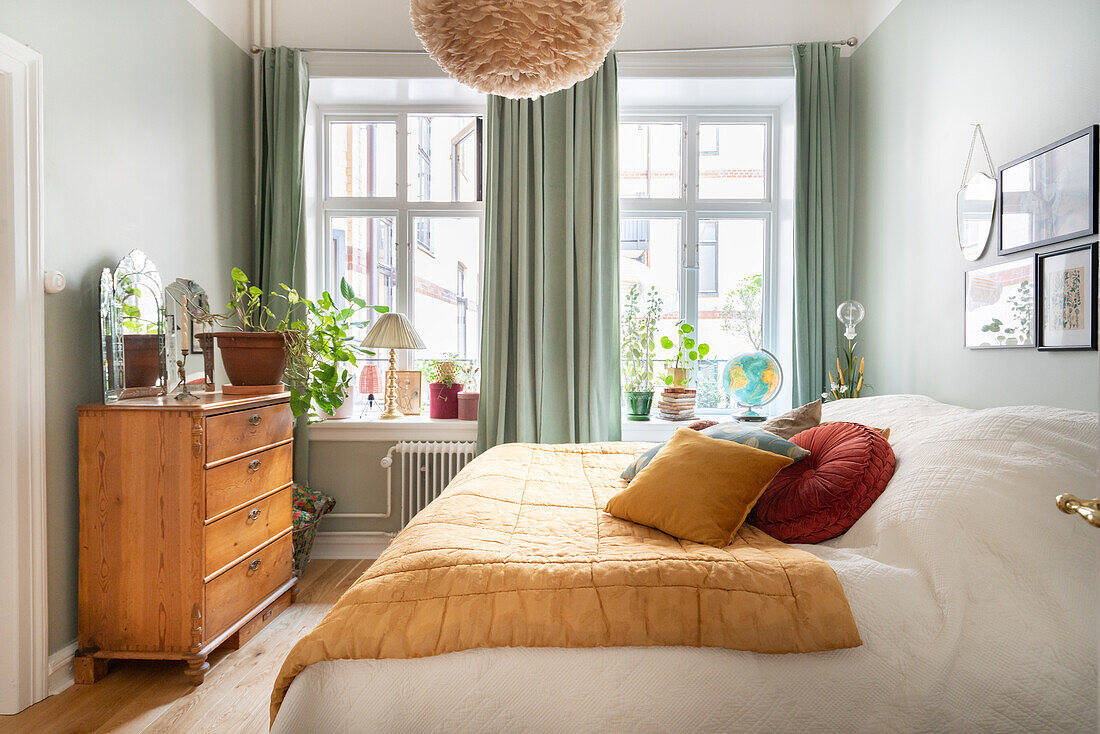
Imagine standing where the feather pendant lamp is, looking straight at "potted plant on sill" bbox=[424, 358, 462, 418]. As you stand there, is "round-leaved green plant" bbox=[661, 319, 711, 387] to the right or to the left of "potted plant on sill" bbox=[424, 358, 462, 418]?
right

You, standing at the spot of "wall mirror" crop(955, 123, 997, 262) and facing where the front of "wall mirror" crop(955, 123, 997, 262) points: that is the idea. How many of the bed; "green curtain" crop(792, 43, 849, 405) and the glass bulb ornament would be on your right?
2

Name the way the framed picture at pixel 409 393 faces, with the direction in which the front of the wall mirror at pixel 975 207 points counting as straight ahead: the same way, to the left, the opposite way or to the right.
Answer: to the left

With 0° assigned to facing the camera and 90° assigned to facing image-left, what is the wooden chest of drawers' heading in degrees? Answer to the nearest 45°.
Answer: approximately 315°

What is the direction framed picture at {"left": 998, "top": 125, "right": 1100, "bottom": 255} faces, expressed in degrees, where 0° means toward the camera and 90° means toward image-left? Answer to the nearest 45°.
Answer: approximately 45°

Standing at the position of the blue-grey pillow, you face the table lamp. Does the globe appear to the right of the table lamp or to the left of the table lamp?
right

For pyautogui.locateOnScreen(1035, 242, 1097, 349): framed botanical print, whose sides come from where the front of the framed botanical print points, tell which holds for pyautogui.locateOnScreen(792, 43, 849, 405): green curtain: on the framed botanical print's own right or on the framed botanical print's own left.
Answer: on the framed botanical print's own right

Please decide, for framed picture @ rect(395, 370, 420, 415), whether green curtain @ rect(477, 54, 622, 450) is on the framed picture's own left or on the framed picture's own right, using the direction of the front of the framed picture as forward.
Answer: on the framed picture's own left

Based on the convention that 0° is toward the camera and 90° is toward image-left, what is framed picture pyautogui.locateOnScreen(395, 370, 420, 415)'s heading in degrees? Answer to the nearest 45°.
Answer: approximately 0°
